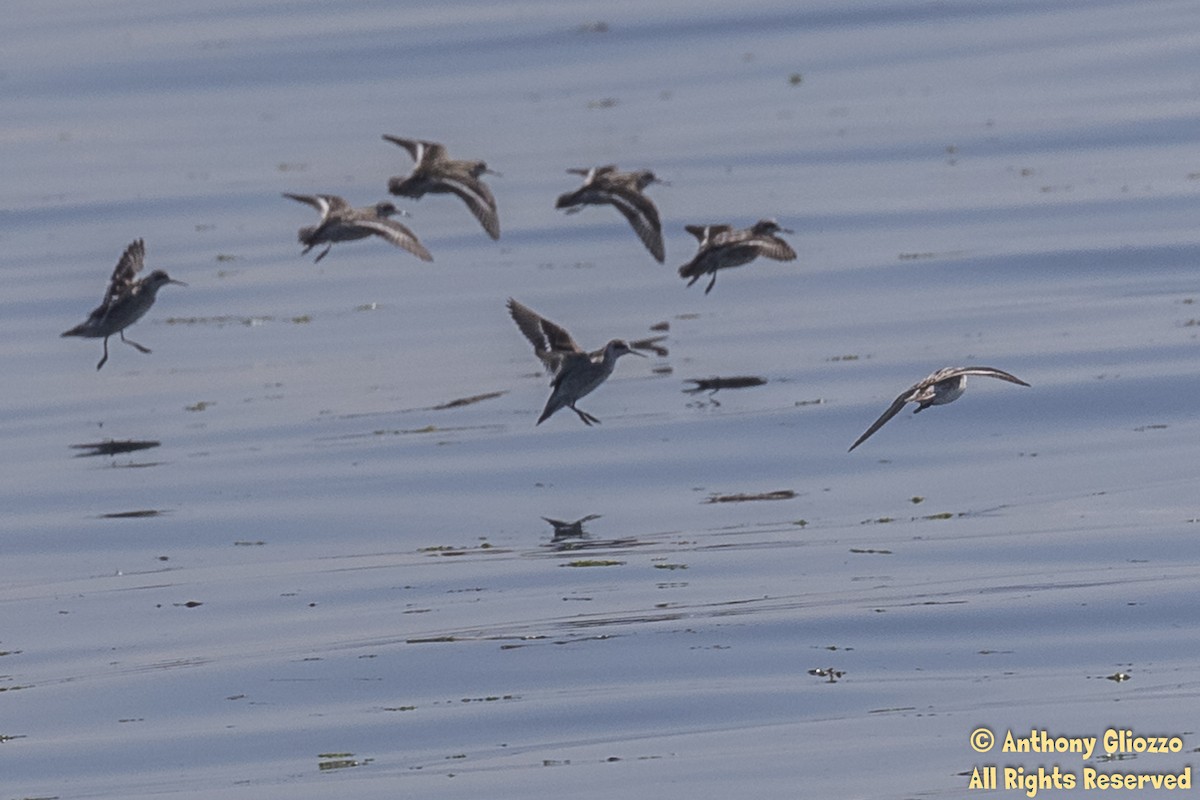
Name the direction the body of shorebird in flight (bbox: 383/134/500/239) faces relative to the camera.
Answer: to the viewer's right

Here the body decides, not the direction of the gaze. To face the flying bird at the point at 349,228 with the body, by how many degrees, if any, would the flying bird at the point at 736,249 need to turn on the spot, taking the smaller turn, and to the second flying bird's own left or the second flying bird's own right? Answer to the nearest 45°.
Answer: approximately 180°

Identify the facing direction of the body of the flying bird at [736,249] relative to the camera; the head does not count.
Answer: to the viewer's right

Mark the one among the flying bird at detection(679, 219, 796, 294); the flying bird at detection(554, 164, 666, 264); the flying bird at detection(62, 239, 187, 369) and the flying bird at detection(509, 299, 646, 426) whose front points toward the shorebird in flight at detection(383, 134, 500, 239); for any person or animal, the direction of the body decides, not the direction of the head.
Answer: the flying bird at detection(62, 239, 187, 369)

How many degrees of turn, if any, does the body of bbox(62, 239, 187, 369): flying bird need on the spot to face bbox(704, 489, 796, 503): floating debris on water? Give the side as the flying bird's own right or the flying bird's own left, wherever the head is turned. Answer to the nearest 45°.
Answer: approximately 45° to the flying bird's own right

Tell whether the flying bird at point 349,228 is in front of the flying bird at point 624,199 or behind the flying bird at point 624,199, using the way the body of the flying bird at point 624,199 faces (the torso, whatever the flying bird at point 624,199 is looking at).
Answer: behind

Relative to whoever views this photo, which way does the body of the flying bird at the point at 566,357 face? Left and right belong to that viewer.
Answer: facing to the right of the viewer

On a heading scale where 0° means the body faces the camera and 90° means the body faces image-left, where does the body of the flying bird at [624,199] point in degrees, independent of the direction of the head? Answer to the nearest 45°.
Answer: approximately 270°

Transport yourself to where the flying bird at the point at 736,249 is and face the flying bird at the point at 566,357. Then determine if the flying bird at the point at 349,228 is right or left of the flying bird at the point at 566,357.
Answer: right

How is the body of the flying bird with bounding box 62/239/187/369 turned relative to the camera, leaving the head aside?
to the viewer's right

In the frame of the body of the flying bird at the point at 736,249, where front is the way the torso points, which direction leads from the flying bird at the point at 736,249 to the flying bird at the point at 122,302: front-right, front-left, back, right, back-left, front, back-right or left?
back

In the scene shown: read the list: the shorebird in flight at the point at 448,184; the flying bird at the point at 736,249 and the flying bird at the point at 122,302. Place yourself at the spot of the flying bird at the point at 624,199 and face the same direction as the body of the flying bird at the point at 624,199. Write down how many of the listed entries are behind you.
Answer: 2
